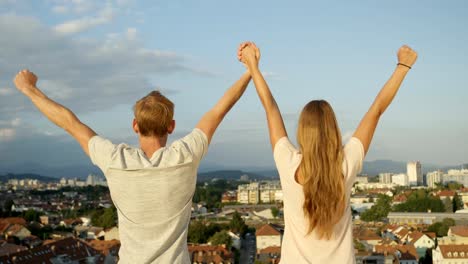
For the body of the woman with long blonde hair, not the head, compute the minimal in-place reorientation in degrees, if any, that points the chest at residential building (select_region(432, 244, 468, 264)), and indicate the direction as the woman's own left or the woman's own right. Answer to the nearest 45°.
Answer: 0° — they already face it

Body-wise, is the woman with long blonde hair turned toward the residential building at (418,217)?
yes

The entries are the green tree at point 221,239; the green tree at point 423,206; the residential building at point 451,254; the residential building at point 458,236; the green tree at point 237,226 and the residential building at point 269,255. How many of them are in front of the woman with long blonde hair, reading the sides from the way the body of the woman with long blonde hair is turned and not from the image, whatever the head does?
6

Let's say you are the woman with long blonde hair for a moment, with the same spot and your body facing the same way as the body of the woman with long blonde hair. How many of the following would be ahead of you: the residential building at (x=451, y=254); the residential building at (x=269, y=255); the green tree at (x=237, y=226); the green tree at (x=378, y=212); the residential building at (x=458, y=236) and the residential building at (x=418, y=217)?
6

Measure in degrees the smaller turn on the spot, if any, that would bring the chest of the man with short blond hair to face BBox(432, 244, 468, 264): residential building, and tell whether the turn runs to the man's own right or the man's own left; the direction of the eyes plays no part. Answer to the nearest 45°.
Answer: approximately 45° to the man's own right

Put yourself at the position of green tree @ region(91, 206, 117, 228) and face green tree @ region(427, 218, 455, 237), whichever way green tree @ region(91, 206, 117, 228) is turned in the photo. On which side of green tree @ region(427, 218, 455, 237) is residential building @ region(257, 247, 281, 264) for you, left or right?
right

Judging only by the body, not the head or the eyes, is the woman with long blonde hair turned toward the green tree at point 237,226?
yes

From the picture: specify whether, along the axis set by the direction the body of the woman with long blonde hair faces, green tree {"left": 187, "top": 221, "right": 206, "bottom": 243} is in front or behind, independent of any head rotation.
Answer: in front

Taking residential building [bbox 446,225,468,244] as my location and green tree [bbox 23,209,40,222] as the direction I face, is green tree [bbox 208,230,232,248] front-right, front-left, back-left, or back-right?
front-left

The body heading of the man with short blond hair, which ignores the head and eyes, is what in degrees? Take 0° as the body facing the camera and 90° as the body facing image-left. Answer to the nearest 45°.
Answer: approximately 180°

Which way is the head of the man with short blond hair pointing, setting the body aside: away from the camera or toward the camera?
away from the camera

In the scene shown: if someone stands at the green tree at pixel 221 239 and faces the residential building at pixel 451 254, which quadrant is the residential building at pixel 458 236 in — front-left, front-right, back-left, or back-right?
front-left

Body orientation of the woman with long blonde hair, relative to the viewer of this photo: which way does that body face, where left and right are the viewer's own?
facing away from the viewer

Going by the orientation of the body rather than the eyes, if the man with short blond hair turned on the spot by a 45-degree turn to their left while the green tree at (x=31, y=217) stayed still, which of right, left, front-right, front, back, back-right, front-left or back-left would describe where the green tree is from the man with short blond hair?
front-right

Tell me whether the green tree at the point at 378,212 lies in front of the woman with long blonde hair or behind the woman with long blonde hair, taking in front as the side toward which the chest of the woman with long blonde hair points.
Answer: in front
